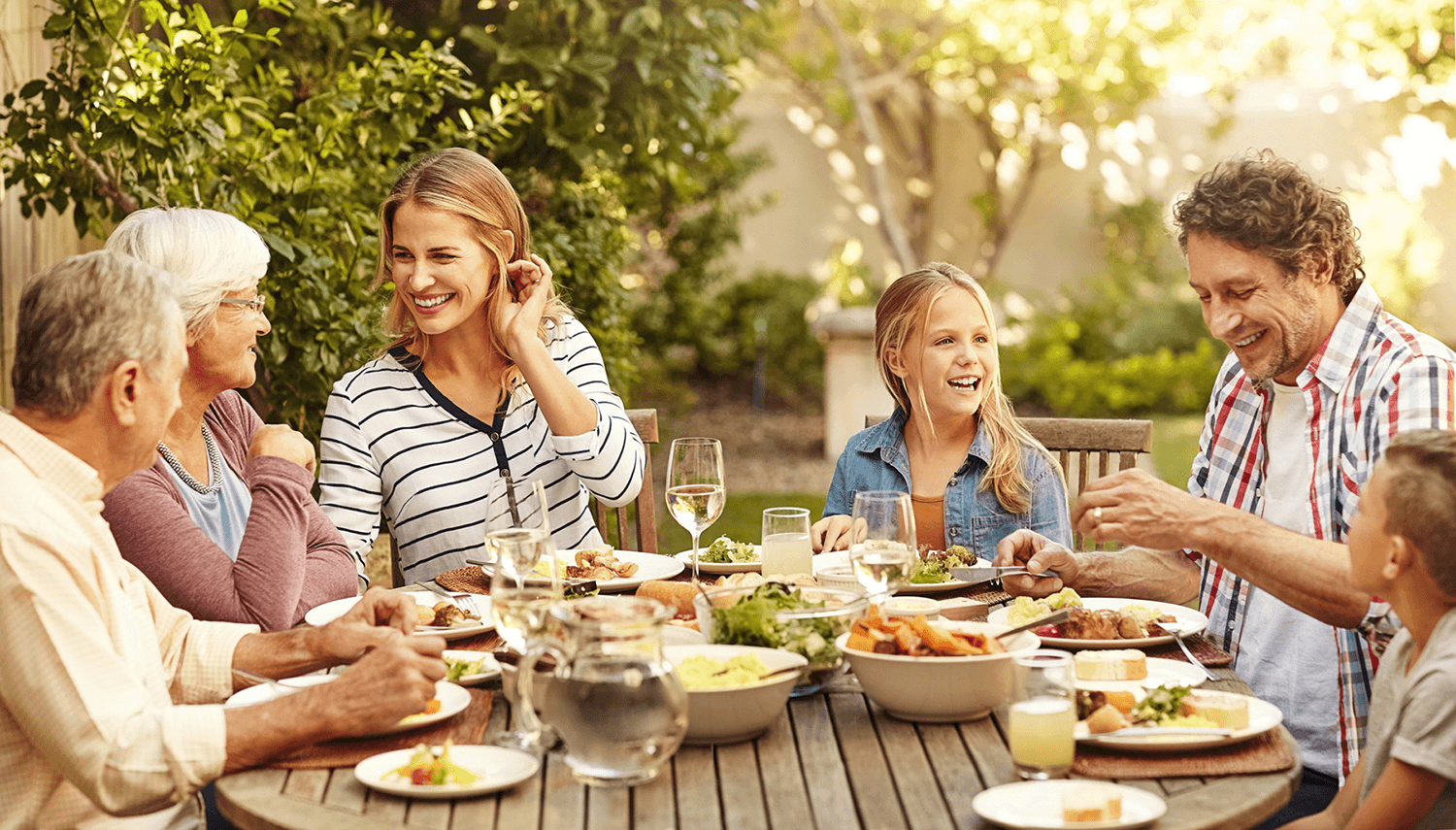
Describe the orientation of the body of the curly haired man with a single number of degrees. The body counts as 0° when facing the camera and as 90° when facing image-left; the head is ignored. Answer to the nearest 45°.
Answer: approximately 45°

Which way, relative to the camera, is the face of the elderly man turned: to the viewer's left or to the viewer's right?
to the viewer's right

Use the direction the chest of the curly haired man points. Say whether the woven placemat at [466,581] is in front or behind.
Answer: in front

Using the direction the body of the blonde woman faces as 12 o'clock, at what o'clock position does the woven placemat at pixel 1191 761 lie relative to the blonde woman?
The woven placemat is roughly at 11 o'clock from the blonde woman.

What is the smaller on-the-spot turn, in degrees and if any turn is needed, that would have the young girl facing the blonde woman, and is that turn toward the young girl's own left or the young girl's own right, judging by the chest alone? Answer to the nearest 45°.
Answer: approximately 90° to the young girl's own right

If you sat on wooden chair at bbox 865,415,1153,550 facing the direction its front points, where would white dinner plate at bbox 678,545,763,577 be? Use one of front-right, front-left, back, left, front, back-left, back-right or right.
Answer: front-right

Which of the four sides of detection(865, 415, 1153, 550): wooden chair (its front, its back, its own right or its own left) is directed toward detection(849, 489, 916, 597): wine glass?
front

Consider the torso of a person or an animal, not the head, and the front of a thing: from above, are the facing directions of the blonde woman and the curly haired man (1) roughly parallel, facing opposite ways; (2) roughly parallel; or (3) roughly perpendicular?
roughly perpendicular

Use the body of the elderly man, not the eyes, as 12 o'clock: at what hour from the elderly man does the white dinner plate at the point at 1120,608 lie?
The white dinner plate is roughly at 12 o'clock from the elderly man.

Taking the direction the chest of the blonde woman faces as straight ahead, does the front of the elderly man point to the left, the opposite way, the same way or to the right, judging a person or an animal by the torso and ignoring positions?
to the left

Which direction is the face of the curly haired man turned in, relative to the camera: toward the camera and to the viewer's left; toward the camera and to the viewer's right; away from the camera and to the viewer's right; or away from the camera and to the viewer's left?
toward the camera and to the viewer's left

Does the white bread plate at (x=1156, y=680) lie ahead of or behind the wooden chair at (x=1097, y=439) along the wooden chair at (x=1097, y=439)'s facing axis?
ahead

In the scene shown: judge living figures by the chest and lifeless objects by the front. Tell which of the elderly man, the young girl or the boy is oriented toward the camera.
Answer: the young girl

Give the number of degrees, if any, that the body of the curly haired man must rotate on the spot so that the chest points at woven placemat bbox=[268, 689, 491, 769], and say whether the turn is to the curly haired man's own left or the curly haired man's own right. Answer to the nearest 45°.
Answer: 0° — they already face it

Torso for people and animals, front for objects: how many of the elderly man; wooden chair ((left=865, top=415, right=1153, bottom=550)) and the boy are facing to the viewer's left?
1

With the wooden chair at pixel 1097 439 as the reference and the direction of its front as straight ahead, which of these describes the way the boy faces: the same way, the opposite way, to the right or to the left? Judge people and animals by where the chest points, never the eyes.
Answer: to the right

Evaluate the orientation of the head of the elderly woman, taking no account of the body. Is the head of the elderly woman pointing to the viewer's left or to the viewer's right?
to the viewer's right
